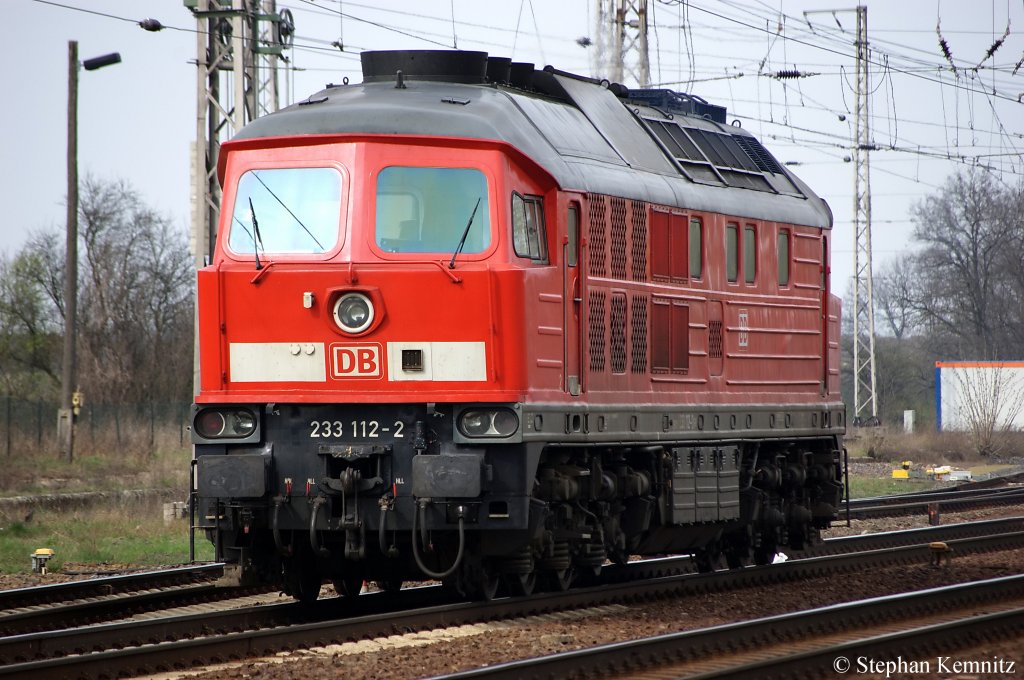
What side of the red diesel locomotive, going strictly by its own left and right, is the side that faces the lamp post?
right

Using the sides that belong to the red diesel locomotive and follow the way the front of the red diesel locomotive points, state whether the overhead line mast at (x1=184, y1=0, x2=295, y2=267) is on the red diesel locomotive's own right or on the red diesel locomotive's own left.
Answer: on the red diesel locomotive's own right

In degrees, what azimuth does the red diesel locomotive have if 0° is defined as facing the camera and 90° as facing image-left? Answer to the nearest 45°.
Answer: approximately 45°

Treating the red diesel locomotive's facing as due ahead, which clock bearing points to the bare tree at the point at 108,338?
The bare tree is roughly at 4 o'clock from the red diesel locomotive.
